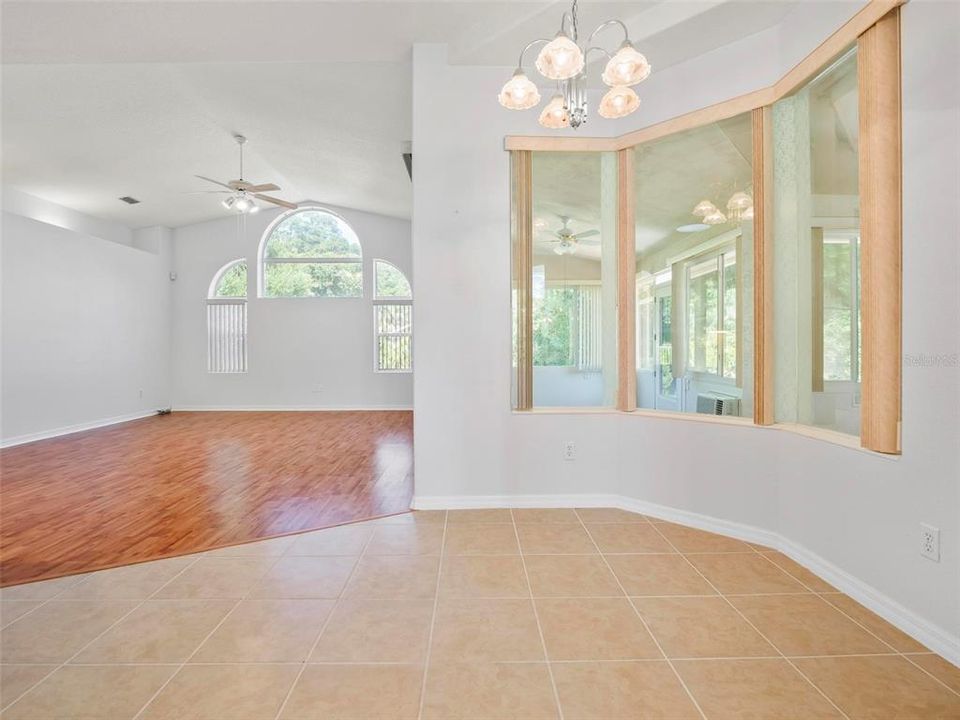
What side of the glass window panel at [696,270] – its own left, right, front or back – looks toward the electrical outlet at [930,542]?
left

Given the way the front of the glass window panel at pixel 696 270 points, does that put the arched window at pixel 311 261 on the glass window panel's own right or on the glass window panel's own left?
on the glass window panel's own right

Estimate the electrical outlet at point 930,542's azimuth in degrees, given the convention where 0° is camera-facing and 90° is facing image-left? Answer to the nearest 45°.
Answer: approximately 45°

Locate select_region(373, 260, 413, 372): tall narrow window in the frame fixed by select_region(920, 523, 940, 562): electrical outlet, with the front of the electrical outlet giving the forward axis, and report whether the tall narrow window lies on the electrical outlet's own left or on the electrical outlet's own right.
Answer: on the electrical outlet's own right
